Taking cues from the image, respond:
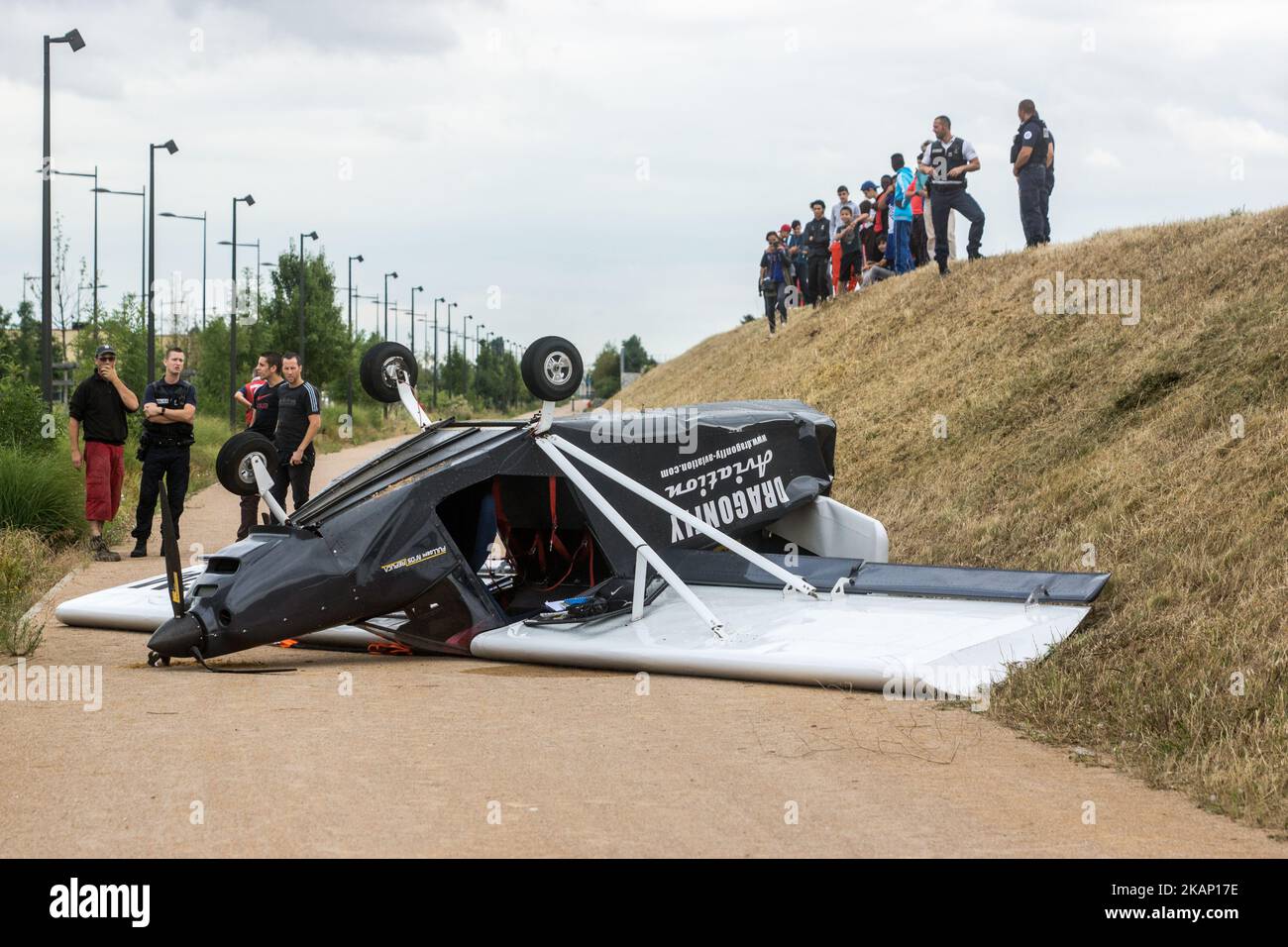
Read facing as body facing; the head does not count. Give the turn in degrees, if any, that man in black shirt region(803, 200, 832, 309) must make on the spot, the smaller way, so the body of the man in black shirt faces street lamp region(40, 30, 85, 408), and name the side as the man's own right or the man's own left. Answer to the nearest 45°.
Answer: approximately 45° to the man's own right

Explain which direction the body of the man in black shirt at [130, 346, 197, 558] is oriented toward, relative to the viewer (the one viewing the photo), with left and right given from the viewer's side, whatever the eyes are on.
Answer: facing the viewer

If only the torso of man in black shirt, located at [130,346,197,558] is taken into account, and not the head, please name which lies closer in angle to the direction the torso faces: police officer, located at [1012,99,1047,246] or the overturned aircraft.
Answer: the overturned aircraft

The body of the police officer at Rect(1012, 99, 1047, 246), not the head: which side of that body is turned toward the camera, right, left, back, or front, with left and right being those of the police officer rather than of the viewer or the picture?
left

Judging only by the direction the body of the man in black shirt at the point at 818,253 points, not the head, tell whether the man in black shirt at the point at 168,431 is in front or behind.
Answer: in front

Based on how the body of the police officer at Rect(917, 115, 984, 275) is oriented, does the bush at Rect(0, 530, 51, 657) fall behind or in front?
in front

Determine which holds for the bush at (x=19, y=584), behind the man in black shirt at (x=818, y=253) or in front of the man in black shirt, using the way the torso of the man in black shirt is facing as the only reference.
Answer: in front

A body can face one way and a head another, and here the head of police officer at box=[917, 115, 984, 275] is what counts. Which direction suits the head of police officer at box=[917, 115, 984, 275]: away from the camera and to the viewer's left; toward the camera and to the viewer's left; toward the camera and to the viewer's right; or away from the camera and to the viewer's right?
toward the camera and to the viewer's left

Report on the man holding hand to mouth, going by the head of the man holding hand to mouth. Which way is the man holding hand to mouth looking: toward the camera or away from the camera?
toward the camera

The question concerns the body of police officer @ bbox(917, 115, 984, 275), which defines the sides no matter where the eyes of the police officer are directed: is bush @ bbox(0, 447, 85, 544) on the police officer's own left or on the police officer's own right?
on the police officer's own right

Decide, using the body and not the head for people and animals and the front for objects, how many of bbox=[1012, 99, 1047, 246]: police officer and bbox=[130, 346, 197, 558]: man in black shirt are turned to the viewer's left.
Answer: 1

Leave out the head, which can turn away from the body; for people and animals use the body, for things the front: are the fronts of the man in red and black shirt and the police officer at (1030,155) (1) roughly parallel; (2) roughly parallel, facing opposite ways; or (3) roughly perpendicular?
roughly perpendicular
